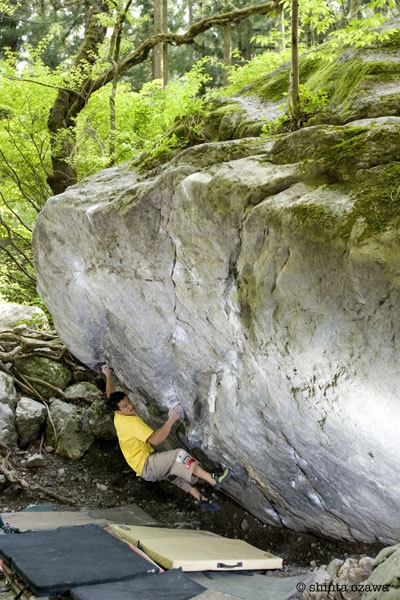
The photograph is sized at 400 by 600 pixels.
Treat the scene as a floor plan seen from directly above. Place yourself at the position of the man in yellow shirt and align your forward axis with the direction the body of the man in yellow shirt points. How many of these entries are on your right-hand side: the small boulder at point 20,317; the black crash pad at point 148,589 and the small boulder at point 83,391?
1

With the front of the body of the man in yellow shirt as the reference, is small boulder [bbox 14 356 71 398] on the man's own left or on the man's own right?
on the man's own left

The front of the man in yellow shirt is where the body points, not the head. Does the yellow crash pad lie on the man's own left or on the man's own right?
on the man's own right

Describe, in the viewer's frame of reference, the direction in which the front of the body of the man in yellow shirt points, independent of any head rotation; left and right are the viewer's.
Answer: facing to the right of the viewer

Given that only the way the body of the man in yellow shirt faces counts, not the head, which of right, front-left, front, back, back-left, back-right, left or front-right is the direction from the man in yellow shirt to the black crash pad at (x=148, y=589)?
right

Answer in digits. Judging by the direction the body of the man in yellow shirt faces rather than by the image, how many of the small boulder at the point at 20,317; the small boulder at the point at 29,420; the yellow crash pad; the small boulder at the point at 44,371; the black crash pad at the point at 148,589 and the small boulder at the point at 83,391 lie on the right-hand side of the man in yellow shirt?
2

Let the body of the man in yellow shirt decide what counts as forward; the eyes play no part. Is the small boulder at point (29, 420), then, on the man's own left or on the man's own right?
on the man's own left
